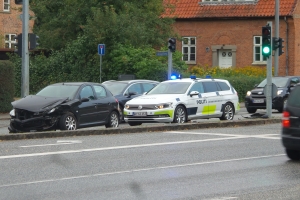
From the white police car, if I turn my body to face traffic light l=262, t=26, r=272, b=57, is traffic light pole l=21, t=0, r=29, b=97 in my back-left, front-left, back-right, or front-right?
back-left

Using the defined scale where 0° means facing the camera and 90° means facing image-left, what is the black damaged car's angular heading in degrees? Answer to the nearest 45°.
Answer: approximately 45°

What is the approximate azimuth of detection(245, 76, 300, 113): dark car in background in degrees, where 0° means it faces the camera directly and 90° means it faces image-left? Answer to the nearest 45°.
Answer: approximately 45°

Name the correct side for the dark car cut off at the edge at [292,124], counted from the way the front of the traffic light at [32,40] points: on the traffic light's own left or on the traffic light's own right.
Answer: on the traffic light's own right

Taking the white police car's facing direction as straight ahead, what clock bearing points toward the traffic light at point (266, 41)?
The traffic light is roughly at 7 o'clock from the white police car.
